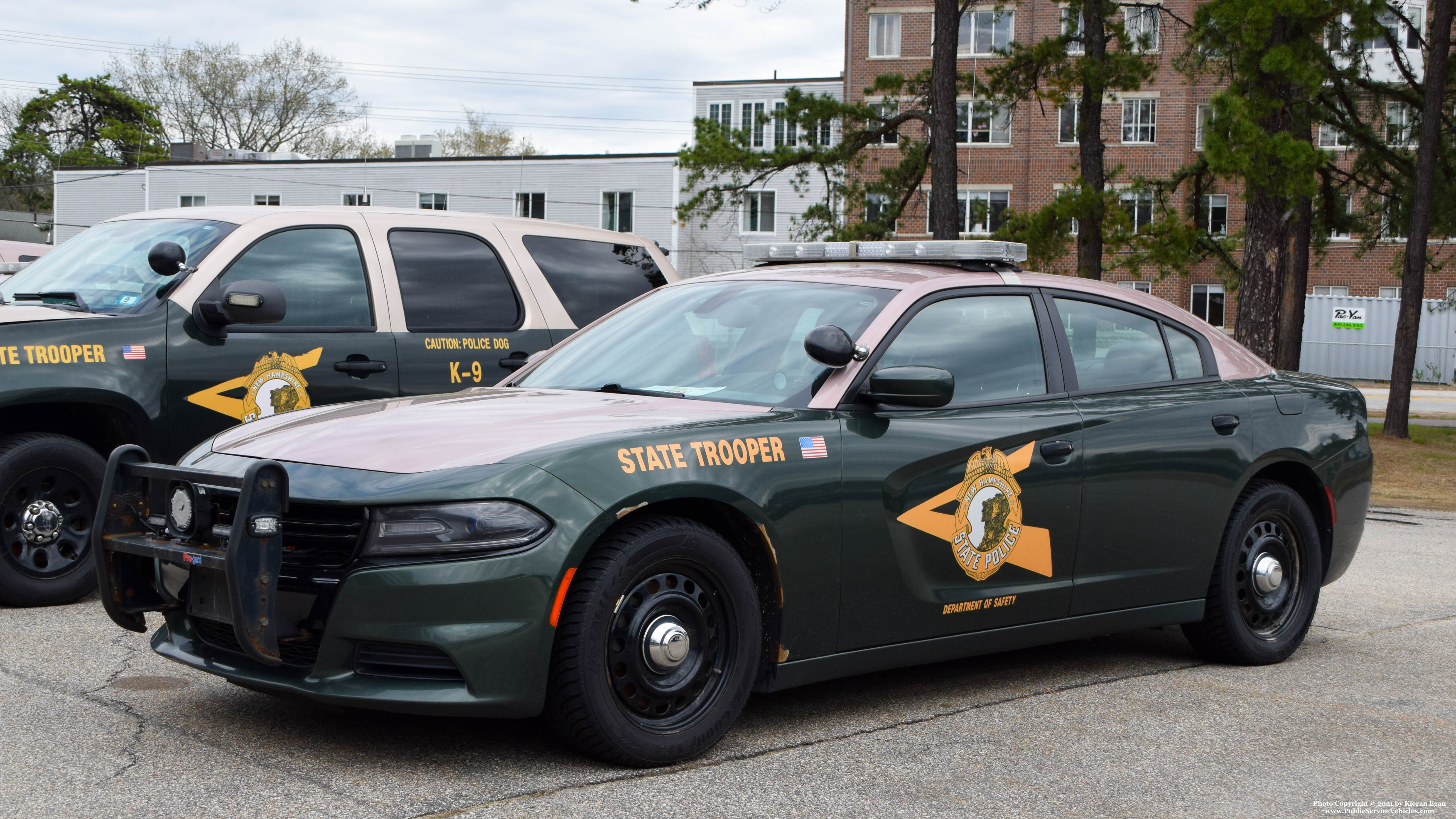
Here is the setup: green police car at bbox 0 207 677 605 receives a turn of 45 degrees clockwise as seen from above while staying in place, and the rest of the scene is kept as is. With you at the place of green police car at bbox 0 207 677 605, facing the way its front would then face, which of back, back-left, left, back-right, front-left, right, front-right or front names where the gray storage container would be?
back-right

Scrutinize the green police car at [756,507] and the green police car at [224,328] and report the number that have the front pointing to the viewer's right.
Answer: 0

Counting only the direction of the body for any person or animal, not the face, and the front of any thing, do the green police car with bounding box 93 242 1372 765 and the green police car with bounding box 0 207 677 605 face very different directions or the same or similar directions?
same or similar directions

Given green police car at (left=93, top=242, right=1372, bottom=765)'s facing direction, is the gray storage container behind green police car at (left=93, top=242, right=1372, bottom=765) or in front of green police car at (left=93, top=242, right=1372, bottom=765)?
behind

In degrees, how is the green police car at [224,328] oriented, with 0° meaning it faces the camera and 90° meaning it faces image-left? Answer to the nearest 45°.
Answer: approximately 45°

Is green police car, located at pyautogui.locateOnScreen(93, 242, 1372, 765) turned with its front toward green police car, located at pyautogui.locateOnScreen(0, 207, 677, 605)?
no

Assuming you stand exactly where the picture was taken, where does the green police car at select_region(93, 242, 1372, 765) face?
facing the viewer and to the left of the viewer
